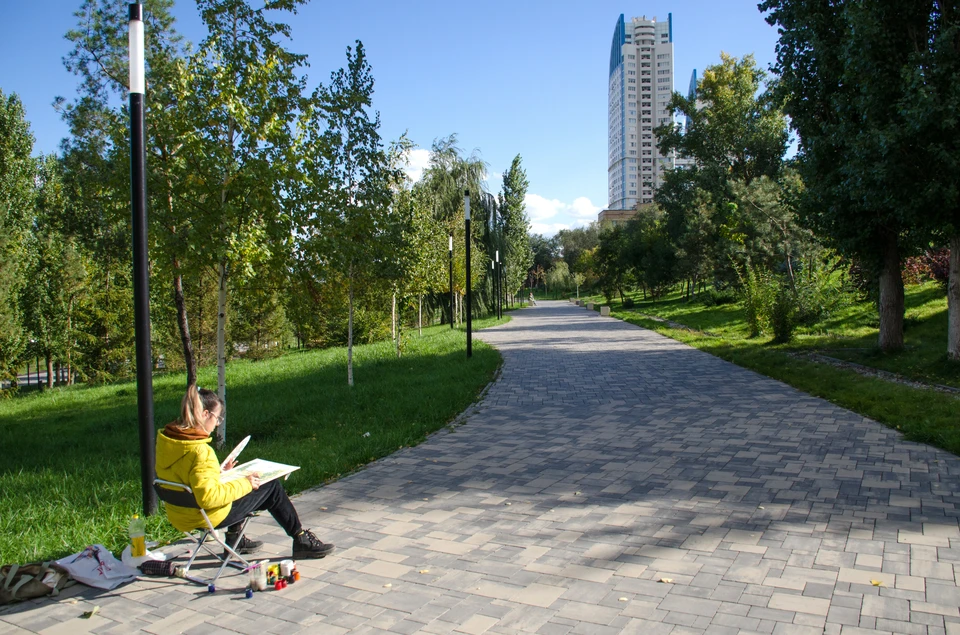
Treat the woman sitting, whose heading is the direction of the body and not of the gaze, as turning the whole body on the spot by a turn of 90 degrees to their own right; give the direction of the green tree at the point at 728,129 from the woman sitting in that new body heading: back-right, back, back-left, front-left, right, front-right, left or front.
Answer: back-left

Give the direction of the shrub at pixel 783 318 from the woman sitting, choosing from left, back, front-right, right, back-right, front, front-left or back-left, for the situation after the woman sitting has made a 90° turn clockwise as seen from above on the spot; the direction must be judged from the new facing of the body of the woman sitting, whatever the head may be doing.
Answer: back-left

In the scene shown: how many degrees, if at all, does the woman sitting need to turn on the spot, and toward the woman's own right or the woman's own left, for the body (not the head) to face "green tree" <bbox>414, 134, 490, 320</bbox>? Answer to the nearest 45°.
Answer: approximately 90° to the woman's own left

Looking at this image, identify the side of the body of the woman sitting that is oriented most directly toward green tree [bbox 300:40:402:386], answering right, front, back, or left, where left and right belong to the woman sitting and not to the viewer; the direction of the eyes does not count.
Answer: left

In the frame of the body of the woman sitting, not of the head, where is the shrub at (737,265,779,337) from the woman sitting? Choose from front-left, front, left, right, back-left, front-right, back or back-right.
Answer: front-left

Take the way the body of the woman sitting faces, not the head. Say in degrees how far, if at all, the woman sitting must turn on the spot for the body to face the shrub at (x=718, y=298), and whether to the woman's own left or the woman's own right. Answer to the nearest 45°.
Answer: approximately 45° to the woman's own left

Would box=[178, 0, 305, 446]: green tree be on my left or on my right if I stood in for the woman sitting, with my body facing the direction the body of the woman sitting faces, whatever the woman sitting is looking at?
on my left

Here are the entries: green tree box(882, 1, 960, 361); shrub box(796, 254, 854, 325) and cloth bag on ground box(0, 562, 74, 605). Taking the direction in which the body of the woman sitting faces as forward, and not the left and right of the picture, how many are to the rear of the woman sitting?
1

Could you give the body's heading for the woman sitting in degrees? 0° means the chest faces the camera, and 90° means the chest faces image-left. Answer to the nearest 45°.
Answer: approximately 270°

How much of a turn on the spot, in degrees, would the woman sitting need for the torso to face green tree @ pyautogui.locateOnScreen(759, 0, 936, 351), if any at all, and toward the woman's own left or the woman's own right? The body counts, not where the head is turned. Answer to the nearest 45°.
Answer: approximately 45° to the woman's own left

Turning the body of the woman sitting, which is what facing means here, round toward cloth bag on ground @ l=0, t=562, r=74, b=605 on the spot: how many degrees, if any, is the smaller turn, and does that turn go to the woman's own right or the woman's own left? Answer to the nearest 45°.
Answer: approximately 180°

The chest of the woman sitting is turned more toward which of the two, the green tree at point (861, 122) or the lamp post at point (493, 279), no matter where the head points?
the green tree

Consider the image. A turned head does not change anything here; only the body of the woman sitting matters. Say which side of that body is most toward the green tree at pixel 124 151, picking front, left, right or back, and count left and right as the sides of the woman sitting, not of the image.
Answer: left
